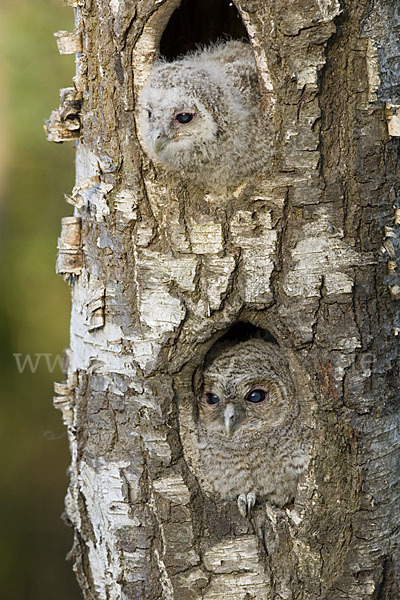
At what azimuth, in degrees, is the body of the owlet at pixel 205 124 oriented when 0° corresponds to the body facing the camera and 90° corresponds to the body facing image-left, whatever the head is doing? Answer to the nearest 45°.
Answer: approximately 45°
